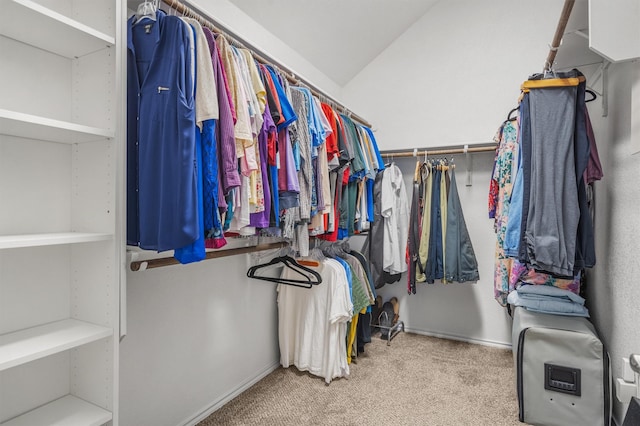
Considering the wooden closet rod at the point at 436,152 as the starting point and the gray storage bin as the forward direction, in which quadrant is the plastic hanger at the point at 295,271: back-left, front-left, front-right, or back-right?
front-right

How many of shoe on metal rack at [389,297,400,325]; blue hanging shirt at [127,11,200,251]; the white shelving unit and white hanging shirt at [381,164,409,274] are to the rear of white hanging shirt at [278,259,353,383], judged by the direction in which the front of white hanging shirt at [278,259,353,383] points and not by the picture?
2

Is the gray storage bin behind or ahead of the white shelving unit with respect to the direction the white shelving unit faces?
ahead

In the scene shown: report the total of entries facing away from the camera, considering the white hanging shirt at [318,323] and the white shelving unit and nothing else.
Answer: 0

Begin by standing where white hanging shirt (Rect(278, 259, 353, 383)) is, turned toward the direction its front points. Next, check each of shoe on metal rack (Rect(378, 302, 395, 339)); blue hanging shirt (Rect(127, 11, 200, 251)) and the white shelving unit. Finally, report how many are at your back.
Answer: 1

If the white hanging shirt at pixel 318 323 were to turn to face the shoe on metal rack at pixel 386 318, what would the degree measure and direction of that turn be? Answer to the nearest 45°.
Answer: approximately 180°

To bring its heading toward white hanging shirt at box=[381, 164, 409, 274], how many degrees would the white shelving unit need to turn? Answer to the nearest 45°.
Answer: approximately 45° to its left

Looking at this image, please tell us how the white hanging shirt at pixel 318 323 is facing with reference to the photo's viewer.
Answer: facing the viewer and to the left of the viewer

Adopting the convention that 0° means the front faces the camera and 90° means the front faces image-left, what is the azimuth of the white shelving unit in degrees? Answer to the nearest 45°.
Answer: approximately 315°

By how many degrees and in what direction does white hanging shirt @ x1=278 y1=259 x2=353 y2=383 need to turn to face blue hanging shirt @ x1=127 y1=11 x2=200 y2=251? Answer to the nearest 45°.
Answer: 0° — it already faces it

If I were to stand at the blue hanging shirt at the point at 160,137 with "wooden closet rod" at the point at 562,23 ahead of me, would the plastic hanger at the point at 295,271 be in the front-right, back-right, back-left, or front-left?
front-left

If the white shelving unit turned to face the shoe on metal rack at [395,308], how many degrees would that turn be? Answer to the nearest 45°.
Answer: approximately 45° to its left

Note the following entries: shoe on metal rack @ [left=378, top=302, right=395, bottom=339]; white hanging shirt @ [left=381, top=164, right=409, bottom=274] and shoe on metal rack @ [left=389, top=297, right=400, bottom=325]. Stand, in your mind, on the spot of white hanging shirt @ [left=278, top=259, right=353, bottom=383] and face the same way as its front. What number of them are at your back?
3
